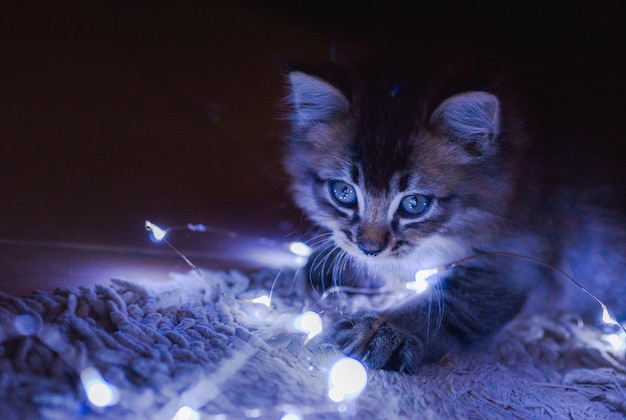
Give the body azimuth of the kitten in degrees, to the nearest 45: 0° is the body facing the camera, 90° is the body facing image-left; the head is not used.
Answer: approximately 45°

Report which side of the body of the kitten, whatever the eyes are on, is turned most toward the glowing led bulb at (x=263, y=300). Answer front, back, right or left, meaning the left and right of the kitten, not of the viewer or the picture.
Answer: front

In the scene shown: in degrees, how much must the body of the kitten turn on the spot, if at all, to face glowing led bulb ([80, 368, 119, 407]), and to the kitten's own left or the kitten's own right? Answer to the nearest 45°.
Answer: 0° — it already faces it

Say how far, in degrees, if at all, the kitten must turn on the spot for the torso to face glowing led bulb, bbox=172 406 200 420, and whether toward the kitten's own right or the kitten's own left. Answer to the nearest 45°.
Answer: approximately 45° to the kitten's own left
